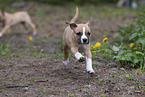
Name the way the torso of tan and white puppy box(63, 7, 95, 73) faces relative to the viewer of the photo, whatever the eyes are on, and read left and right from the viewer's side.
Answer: facing the viewer and to the right of the viewer

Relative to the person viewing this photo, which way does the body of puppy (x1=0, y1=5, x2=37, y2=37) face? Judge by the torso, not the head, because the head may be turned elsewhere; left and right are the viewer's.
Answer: facing to the left of the viewer

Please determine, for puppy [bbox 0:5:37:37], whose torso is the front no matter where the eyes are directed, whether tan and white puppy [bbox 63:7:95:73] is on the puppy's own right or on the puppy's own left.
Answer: on the puppy's own left

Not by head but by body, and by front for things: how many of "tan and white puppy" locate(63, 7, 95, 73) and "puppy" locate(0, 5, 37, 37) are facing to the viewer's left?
1

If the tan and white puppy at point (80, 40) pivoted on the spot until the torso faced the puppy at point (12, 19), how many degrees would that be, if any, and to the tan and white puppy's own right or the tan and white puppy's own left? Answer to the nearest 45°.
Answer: approximately 180°

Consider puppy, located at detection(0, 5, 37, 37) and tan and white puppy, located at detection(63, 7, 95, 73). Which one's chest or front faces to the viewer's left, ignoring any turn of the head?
the puppy
